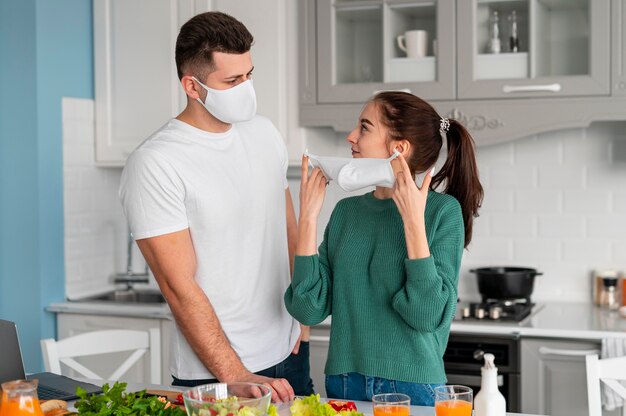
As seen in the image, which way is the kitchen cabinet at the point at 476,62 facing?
toward the camera

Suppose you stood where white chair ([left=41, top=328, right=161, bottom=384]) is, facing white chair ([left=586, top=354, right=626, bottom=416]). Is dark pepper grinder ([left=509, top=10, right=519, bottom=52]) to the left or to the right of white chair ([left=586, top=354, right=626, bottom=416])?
left

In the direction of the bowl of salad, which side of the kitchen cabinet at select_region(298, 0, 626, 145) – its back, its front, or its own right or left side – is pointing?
front

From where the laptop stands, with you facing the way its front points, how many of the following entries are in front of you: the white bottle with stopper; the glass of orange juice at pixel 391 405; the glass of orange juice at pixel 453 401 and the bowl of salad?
4

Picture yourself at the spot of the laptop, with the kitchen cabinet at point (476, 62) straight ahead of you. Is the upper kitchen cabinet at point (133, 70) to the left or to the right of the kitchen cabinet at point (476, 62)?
left

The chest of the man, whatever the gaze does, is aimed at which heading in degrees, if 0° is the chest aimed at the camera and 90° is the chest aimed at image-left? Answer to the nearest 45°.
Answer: approximately 315°

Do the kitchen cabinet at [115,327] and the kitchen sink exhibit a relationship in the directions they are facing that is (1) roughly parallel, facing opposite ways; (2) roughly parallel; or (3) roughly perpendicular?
roughly parallel

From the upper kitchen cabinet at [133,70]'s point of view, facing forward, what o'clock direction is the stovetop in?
The stovetop is roughly at 10 o'clock from the upper kitchen cabinet.

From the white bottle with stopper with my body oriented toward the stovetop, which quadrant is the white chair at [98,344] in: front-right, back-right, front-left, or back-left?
front-left

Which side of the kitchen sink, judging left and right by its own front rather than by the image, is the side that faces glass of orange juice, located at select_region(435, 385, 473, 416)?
front

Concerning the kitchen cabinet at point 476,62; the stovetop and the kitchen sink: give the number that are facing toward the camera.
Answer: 3

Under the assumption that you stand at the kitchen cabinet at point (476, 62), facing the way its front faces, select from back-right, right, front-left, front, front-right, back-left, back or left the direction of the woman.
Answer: front

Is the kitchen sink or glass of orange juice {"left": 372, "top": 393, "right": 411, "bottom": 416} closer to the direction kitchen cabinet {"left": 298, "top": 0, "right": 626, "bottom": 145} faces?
the glass of orange juice

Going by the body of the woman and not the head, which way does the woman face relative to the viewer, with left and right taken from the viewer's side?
facing the viewer and to the left of the viewer

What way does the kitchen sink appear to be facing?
toward the camera

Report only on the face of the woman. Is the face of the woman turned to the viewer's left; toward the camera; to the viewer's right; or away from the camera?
to the viewer's left

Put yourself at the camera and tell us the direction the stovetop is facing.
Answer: facing the viewer
